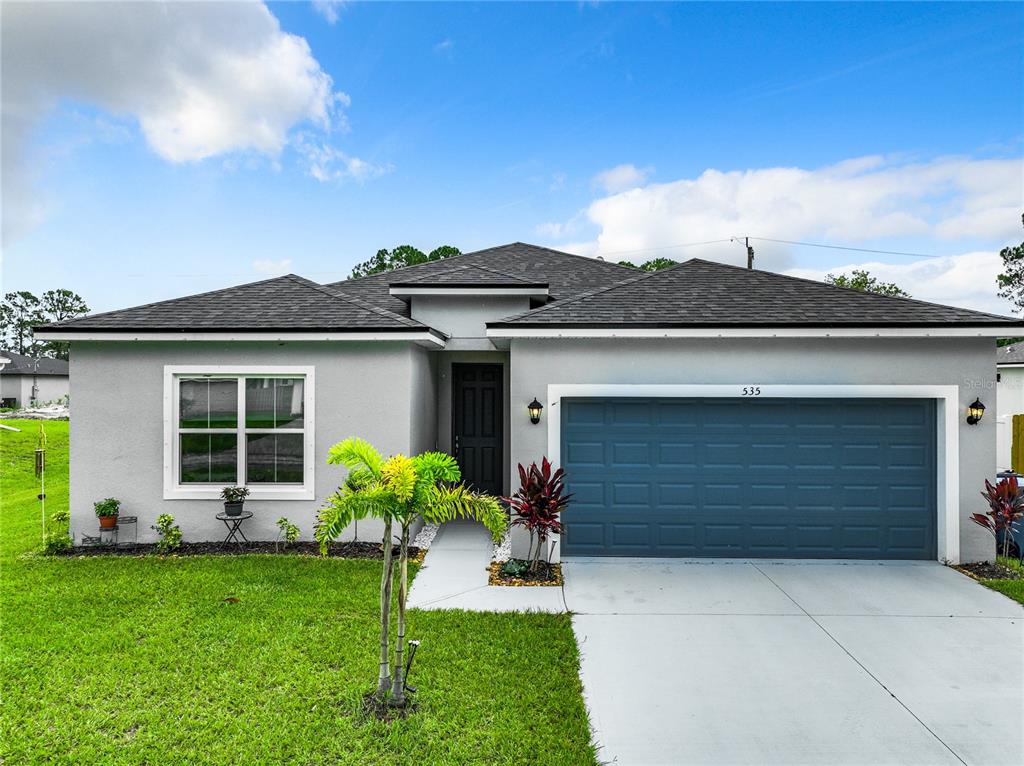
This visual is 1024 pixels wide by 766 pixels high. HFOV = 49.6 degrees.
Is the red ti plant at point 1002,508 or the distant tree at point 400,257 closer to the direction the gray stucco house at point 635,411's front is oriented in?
the red ti plant

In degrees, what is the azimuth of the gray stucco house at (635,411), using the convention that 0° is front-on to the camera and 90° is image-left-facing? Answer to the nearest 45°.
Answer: approximately 0°

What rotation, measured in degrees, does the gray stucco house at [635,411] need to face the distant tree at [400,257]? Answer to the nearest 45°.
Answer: approximately 180°

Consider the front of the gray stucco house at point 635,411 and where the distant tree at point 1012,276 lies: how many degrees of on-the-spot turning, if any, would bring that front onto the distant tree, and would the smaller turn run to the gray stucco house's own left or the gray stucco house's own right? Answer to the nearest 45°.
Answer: approximately 135° to the gray stucco house's own left

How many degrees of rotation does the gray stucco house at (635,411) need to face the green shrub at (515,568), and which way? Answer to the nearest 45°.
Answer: approximately 45° to its right

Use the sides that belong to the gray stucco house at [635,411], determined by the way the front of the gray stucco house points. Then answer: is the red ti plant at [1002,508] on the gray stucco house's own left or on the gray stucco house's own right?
on the gray stucco house's own left

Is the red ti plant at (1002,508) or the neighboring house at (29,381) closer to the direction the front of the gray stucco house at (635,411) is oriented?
the red ti plant

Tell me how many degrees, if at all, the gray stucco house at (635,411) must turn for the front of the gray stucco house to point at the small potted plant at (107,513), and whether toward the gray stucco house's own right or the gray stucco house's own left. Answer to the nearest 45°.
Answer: approximately 90° to the gray stucco house's own right

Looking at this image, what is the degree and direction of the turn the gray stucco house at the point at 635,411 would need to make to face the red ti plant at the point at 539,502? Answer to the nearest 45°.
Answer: approximately 45° to its right

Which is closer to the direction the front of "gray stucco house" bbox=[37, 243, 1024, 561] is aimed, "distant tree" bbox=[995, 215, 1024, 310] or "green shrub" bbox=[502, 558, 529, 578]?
the green shrub

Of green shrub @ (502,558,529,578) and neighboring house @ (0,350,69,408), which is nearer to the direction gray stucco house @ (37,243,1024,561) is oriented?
the green shrub
